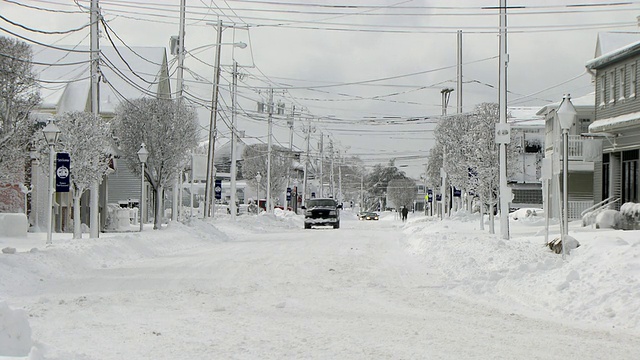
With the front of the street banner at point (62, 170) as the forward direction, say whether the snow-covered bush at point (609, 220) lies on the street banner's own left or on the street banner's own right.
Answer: on the street banner's own left

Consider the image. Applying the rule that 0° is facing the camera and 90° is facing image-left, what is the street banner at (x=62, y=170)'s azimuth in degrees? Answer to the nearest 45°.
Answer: approximately 0°

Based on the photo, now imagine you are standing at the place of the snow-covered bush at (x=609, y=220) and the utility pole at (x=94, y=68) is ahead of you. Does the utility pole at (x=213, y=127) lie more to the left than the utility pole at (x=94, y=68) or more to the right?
right

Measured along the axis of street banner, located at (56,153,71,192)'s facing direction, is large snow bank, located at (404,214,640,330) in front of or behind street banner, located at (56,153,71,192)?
in front

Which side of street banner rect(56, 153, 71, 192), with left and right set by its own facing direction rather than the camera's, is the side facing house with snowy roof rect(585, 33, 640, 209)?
left

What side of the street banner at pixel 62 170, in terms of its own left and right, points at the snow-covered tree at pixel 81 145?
back

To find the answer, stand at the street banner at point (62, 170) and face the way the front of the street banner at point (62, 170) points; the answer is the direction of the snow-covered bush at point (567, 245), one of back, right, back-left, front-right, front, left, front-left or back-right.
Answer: front-left

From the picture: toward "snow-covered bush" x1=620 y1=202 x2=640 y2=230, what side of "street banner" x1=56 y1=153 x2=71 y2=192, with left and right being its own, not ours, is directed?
left
